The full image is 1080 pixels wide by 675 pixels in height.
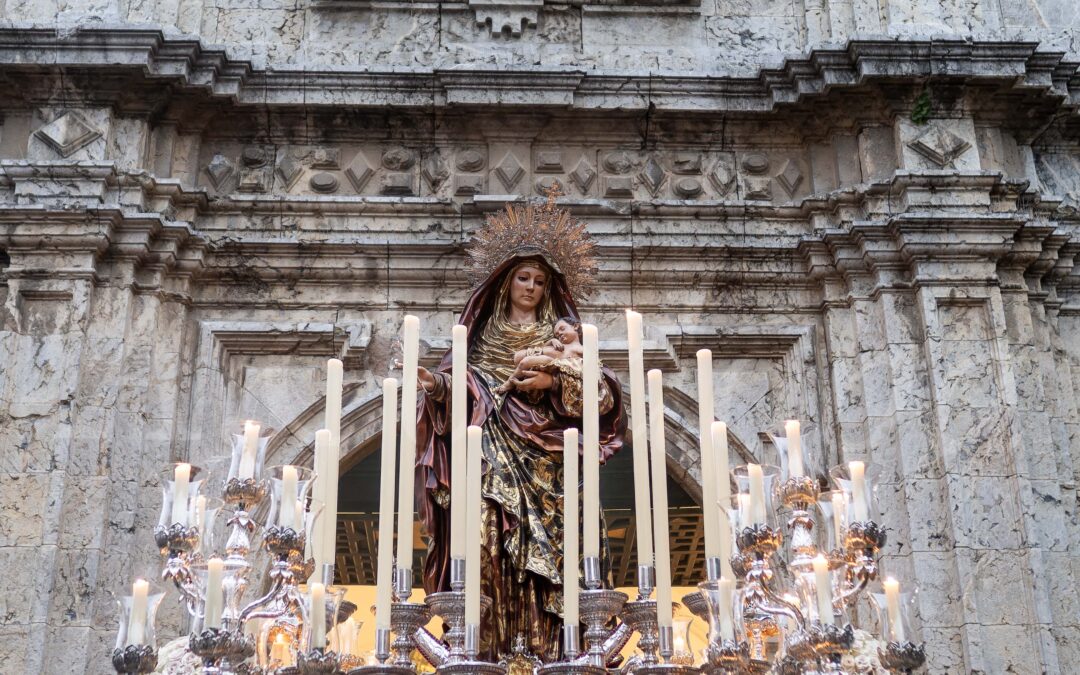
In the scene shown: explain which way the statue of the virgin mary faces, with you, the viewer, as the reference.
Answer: facing the viewer

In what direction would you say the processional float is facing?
toward the camera

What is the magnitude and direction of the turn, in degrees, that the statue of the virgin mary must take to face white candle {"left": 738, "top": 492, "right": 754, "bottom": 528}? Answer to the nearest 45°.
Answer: approximately 45° to its left

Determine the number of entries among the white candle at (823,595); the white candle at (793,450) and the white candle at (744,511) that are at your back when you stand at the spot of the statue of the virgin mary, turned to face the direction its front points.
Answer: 0
